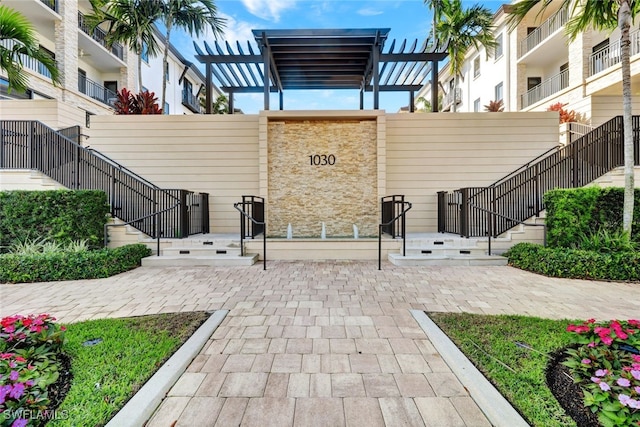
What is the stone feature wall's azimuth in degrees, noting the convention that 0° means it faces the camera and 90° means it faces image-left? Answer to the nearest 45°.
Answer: approximately 0°

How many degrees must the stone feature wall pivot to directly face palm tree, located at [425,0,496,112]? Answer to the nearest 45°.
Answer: approximately 135° to its left

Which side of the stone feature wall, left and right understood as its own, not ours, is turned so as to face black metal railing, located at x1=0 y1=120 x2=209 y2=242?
right

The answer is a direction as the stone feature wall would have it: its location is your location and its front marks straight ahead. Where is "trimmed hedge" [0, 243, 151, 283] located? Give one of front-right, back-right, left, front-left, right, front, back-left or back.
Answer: front-right

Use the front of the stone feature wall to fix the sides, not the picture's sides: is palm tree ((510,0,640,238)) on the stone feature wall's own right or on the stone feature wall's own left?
on the stone feature wall's own left

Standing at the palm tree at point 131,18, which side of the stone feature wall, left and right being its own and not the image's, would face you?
right

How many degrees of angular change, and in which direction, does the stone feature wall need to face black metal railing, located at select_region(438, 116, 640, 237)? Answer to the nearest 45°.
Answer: approximately 90° to its left

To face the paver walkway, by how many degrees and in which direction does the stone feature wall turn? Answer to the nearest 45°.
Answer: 0° — it already faces it

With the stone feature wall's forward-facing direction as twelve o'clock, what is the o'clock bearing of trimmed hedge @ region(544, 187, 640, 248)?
The trimmed hedge is roughly at 10 o'clock from the stone feature wall.

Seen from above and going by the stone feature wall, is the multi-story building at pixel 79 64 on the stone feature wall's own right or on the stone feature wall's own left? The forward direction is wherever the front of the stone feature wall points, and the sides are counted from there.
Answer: on the stone feature wall's own right

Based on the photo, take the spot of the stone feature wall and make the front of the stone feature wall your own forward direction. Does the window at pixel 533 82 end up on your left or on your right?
on your left

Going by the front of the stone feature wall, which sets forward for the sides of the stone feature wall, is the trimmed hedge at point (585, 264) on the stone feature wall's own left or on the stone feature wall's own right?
on the stone feature wall's own left

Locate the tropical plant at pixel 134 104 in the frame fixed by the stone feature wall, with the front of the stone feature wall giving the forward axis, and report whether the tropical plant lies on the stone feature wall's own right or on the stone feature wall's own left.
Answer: on the stone feature wall's own right
